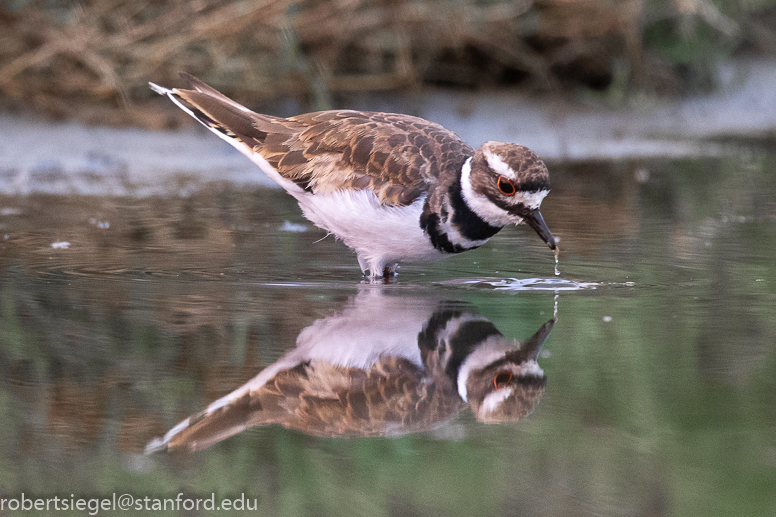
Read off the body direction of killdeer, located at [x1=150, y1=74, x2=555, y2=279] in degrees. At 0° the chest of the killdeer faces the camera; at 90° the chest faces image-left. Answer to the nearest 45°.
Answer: approximately 270°
